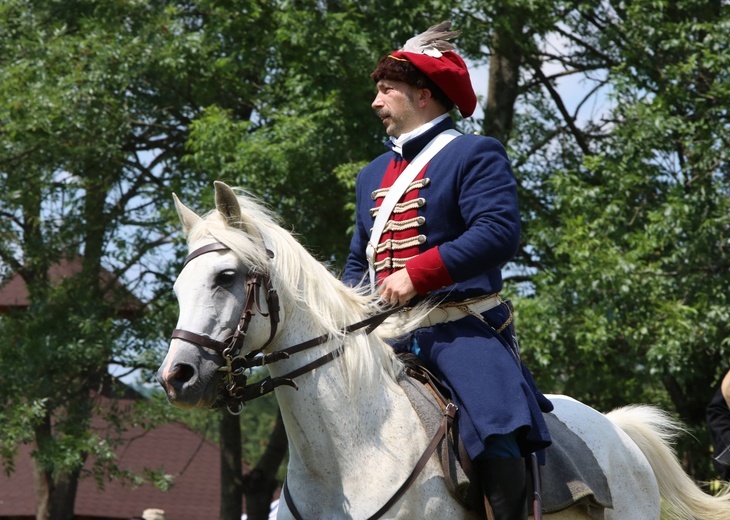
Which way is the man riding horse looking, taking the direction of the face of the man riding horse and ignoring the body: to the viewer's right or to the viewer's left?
to the viewer's left

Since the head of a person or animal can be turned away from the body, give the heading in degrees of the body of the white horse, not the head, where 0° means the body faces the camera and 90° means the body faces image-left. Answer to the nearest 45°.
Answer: approximately 45°

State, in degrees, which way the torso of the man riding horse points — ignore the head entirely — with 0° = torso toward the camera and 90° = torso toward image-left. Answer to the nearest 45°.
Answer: approximately 45°

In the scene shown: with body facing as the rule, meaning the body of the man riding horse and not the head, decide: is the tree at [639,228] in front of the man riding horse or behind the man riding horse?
behind
